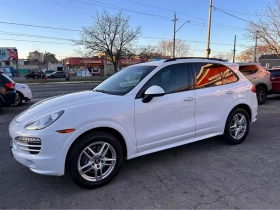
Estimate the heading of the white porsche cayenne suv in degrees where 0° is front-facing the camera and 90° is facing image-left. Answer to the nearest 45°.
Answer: approximately 45°
